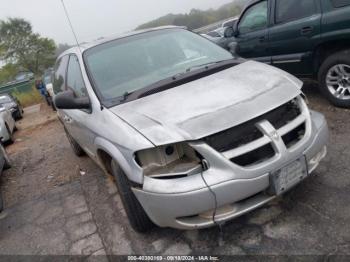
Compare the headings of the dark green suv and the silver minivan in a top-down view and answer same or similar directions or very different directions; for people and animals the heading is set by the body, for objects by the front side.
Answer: very different directions

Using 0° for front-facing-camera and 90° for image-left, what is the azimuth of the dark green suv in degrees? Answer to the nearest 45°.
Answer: approximately 135°

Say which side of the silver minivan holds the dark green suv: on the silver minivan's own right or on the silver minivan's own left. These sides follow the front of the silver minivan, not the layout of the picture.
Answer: on the silver minivan's own left

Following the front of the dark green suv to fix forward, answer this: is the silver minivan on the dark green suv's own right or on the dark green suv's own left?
on the dark green suv's own left

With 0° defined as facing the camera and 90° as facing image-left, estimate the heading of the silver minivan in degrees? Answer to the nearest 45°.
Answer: approximately 315°
